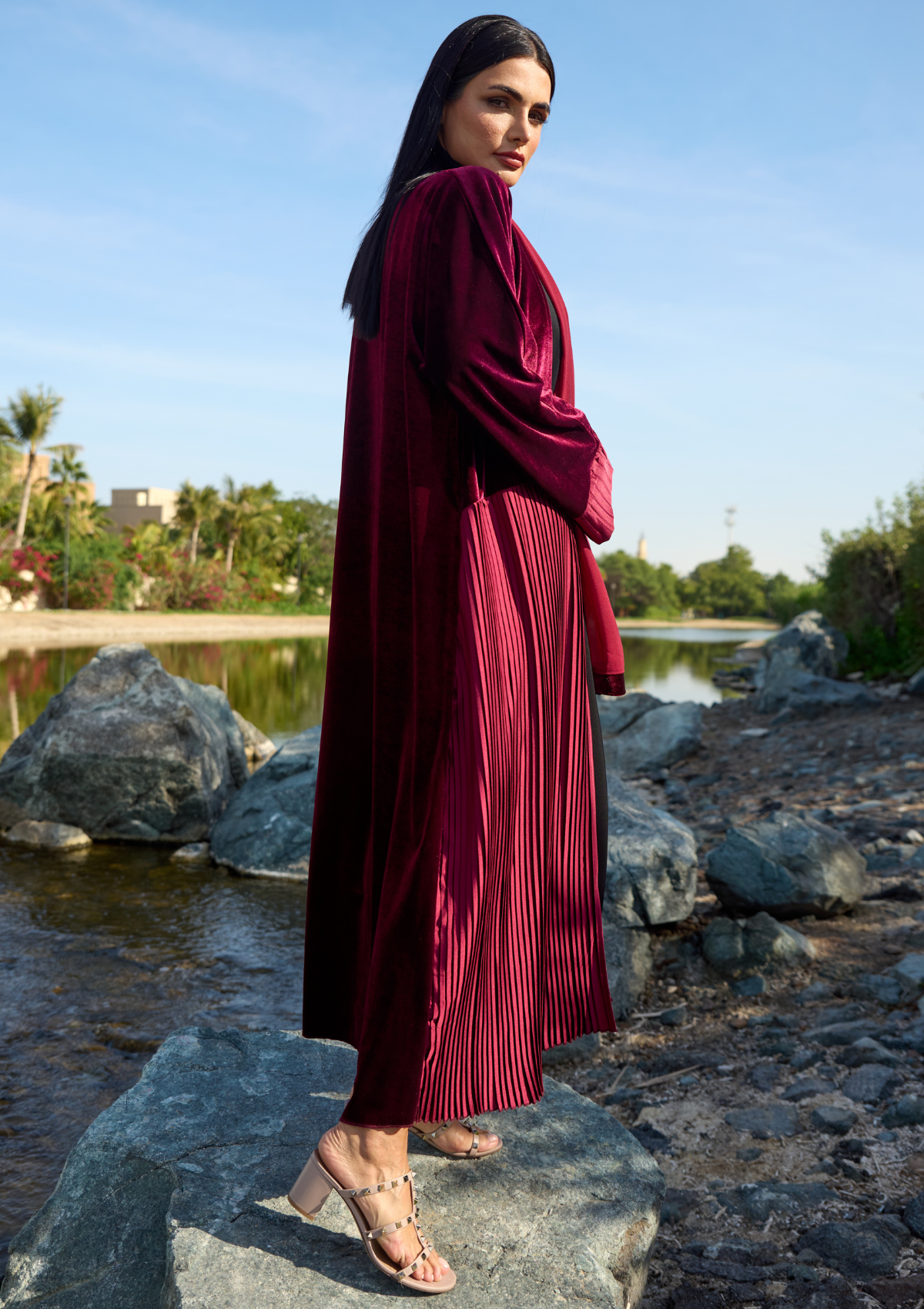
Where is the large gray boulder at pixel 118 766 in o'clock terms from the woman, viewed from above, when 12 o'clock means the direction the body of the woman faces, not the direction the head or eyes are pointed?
The large gray boulder is roughly at 8 o'clock from the woman.

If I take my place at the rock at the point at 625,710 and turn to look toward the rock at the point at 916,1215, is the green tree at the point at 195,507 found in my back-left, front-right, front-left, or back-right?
back-right

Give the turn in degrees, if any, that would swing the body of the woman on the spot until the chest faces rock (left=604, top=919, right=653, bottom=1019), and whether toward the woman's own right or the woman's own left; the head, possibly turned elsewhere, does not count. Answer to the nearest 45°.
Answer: approximately 90° to the woman's own left

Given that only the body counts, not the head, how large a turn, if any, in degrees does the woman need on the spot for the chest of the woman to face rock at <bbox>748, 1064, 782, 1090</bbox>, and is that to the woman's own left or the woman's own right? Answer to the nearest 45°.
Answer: approximately 45° to the woman's own left

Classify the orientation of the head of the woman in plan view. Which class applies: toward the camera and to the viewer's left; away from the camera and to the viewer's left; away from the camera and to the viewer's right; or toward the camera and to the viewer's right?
toward the camera and to the viewer's right

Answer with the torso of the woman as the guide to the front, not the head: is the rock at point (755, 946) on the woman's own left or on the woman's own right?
on the woman's own left

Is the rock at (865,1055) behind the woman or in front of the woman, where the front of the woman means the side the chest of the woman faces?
in front

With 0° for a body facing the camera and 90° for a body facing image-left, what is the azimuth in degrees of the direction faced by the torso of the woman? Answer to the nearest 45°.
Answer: approximately 270°

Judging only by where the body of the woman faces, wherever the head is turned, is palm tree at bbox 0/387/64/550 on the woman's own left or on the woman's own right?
on the woman's own left

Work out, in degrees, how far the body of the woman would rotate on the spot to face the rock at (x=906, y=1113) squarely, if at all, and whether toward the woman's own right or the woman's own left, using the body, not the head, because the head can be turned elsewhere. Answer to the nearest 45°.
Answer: approximately 45° to the woman's own left

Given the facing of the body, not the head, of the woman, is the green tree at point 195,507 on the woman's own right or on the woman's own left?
on the woman's own left
